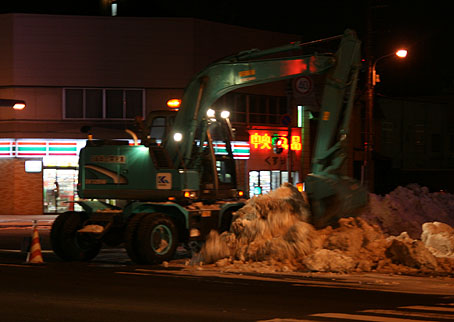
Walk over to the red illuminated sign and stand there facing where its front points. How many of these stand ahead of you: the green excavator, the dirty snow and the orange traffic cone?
3

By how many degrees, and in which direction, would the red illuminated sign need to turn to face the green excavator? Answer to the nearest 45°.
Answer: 0° — it already faces it

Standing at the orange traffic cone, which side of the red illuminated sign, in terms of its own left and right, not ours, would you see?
front

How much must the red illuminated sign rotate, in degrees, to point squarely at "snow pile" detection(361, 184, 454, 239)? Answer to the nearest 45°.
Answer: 0° — it already faces it

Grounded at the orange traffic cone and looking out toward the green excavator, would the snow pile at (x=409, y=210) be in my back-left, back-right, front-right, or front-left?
front-left

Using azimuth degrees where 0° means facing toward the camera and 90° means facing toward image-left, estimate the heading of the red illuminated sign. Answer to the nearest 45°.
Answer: approximately 0°

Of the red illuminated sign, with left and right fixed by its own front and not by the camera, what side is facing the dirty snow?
front
